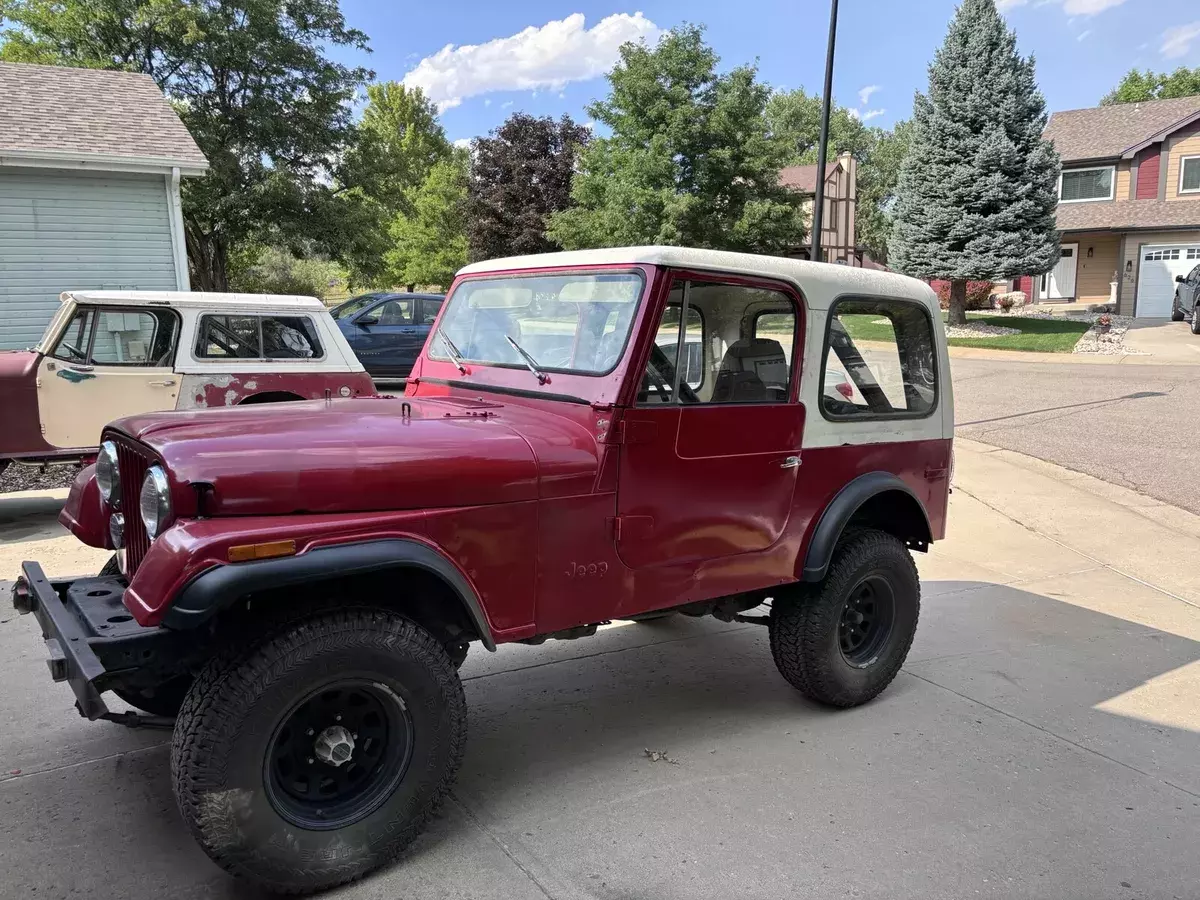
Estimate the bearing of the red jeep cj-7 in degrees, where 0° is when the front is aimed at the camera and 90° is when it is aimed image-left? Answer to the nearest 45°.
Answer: approximately 45°

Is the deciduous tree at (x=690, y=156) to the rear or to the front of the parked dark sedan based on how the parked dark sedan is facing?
to the rear

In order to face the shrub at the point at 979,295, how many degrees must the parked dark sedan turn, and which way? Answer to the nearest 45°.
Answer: approximately 180°

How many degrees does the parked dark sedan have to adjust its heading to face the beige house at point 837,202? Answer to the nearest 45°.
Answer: approximately 180°

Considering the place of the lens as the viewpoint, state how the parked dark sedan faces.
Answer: facing the viewer and to the left of the viewer

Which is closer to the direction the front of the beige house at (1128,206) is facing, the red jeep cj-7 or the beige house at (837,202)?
the red jeep cj-7

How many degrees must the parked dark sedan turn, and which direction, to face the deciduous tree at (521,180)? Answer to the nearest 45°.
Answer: approximately 135° to its right

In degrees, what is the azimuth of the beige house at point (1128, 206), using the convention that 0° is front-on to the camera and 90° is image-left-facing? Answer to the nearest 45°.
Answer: approximately 0°

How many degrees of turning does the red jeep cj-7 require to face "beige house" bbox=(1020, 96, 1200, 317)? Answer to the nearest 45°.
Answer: approximately 180°

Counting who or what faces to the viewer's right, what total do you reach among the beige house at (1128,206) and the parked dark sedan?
0
